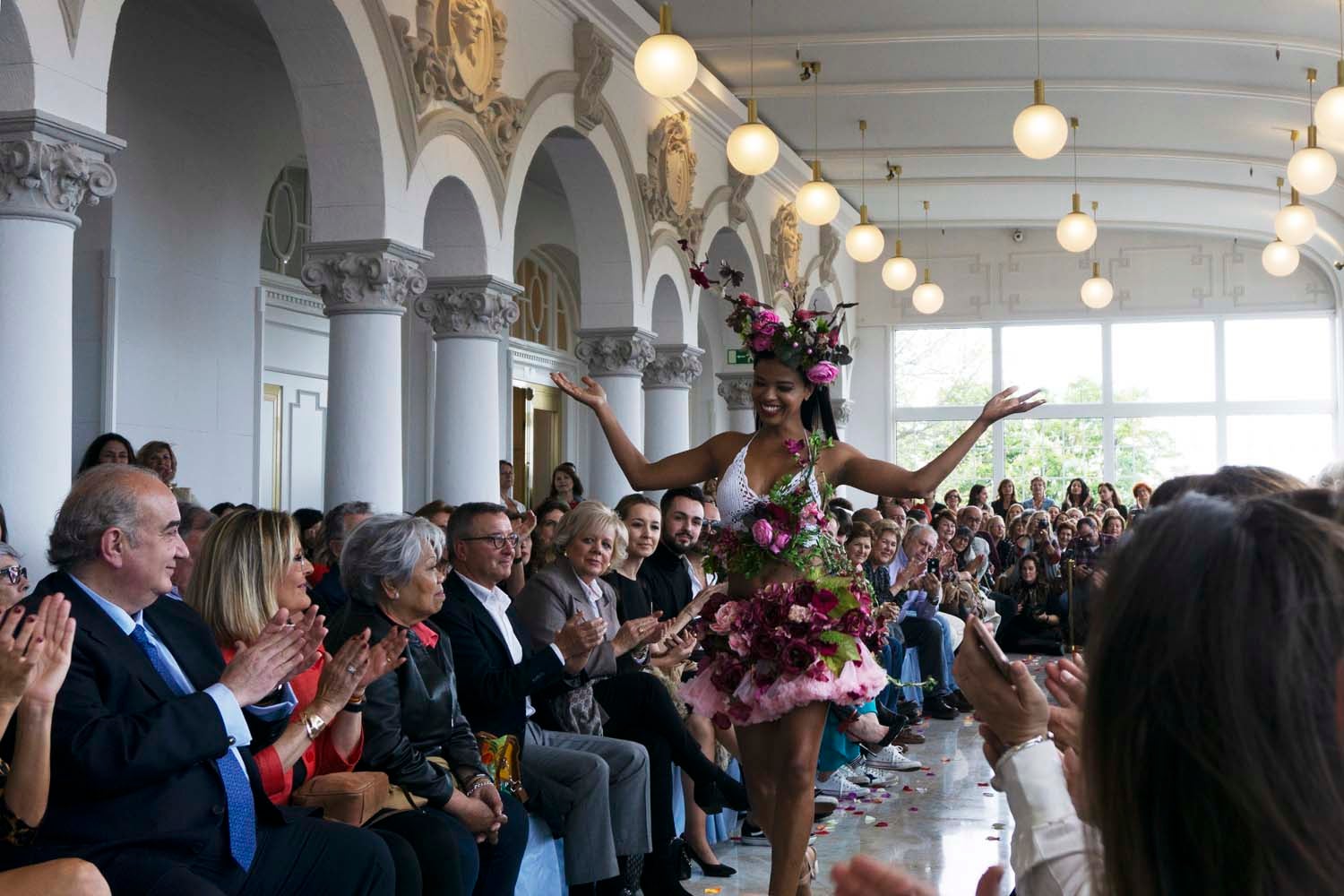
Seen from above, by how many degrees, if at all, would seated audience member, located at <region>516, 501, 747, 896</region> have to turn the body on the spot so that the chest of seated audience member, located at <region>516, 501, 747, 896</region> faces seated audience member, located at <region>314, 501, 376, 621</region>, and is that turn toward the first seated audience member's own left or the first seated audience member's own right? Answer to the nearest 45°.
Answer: approximately 180°

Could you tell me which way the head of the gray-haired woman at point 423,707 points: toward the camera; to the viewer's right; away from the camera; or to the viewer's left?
to the viewer's right

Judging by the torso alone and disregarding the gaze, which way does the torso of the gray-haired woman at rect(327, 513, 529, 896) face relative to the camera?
to the viewer's right

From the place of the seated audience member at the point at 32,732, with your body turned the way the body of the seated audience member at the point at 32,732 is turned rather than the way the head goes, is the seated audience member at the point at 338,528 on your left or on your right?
on your left

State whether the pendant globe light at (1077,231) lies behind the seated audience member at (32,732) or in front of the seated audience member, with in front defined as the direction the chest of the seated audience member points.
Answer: in front

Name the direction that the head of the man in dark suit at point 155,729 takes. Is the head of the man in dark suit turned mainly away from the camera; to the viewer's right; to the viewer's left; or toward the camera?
to the viewer's right

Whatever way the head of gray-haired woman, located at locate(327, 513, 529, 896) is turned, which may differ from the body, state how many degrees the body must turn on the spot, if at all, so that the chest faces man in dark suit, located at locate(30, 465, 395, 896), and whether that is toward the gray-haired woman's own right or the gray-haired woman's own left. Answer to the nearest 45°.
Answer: approximately 135° to the gray-haired woman's own right

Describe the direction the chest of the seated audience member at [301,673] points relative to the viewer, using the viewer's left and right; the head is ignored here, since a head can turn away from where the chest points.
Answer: facing to the right of the viewer

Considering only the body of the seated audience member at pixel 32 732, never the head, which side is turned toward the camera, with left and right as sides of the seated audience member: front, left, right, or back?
right

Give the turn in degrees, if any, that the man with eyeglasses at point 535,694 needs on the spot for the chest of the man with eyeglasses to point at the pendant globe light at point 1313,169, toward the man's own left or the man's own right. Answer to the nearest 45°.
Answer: approximately 90° to the man's own left

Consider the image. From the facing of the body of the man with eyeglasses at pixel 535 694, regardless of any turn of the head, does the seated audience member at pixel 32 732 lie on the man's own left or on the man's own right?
on the man's own right
